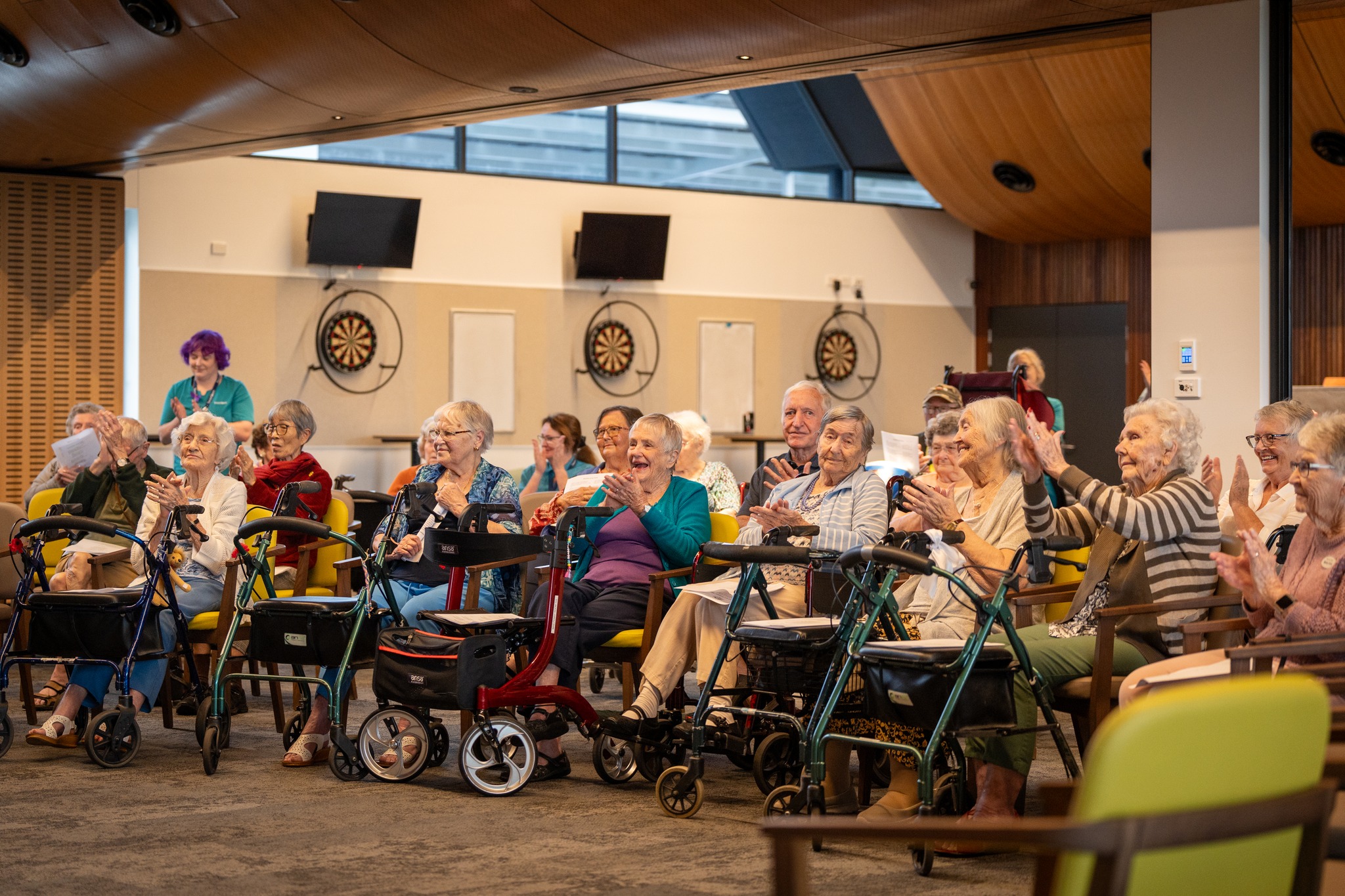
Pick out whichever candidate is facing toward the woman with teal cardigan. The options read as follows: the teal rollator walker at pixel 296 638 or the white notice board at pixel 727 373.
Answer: the white notice board

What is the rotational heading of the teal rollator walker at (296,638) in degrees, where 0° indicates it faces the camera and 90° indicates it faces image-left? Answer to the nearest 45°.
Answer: approximately 45°

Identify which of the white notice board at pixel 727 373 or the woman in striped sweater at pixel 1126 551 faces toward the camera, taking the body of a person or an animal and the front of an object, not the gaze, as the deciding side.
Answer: the white notice board

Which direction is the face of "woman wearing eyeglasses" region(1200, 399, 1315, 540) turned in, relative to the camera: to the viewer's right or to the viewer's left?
to the viewer's left

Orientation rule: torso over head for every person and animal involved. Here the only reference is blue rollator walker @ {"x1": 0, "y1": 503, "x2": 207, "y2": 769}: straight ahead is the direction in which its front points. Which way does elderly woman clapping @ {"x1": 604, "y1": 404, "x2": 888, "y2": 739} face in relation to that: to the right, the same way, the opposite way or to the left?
the same way

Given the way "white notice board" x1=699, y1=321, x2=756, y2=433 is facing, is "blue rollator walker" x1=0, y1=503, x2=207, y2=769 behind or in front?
in front

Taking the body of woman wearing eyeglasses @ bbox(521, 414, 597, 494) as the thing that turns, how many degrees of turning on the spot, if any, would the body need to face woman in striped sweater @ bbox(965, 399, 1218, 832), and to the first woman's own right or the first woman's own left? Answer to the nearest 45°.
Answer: approximately 45° to the first woman's own left

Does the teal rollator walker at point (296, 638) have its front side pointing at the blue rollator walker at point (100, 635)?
no

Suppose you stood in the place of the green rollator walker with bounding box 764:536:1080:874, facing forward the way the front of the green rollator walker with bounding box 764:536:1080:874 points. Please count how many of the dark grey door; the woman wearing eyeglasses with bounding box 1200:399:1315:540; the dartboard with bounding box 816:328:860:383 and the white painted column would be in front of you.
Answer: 0

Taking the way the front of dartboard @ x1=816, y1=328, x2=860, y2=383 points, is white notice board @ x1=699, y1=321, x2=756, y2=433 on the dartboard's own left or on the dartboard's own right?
on the dartboard's own right

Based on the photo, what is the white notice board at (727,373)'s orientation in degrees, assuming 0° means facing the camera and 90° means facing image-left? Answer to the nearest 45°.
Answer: approximately 0°

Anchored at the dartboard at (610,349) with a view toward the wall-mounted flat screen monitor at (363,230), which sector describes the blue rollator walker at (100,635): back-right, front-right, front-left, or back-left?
front-left

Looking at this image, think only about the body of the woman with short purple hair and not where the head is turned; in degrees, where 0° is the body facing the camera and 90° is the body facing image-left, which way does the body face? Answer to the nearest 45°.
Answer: approximately 45°

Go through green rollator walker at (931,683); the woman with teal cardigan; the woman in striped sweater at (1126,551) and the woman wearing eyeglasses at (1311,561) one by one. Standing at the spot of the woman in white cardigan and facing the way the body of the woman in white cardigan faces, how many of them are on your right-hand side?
0

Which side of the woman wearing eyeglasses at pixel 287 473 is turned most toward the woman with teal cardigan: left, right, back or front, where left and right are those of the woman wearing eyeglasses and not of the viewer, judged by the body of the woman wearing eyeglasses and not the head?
left

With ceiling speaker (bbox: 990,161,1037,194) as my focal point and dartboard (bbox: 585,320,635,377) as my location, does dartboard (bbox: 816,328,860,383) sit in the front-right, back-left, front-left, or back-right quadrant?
front-left

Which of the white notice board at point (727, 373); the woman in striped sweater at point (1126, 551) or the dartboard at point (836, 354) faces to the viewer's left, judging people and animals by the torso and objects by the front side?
the woman in striped sweater

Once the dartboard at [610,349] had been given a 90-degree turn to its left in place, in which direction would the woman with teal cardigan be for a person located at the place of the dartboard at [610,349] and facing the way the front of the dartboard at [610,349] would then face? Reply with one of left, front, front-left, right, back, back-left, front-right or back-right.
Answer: back-right

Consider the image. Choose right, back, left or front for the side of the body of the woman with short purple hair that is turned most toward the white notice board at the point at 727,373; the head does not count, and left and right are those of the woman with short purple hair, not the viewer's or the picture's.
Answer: back

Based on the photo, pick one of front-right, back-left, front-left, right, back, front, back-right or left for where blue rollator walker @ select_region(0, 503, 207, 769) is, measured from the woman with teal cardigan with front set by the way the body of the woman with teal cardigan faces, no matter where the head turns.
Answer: front-right

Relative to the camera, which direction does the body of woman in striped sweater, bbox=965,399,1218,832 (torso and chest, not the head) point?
to the viewer's left

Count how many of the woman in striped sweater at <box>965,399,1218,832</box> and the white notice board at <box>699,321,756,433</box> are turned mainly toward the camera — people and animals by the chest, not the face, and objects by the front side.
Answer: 1
